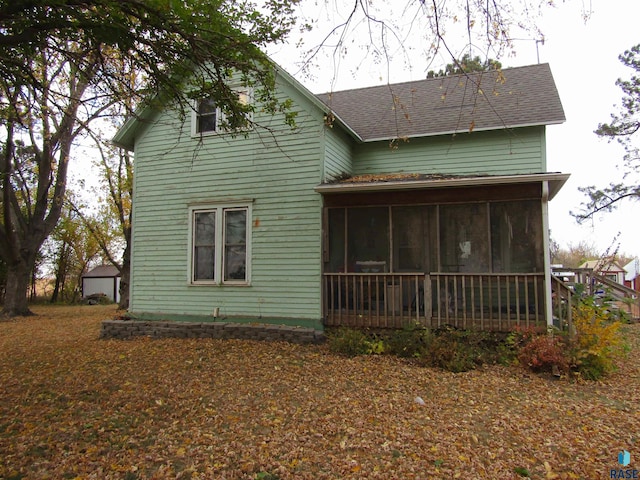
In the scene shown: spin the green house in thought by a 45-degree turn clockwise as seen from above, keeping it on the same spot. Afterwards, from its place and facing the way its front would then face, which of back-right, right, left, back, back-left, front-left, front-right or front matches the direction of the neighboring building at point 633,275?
back

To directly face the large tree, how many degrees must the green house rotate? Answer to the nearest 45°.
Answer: approximately 45° to its right

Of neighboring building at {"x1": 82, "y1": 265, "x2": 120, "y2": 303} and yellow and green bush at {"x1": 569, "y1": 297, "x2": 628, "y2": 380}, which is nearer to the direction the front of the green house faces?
the yellow and green bush

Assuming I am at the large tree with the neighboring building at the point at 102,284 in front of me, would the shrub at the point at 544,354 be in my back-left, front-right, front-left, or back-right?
back-right

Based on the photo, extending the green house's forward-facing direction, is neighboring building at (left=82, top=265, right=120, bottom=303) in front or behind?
behind

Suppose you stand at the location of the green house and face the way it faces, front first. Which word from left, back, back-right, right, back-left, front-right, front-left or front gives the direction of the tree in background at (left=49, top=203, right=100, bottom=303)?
back-right

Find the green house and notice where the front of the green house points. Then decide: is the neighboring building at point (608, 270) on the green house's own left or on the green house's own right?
on the green house's own left

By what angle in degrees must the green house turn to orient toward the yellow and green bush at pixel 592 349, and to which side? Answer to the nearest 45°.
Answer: approximately 45° to its left

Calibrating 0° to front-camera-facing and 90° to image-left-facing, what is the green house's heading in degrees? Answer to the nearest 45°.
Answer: approximately 0°
